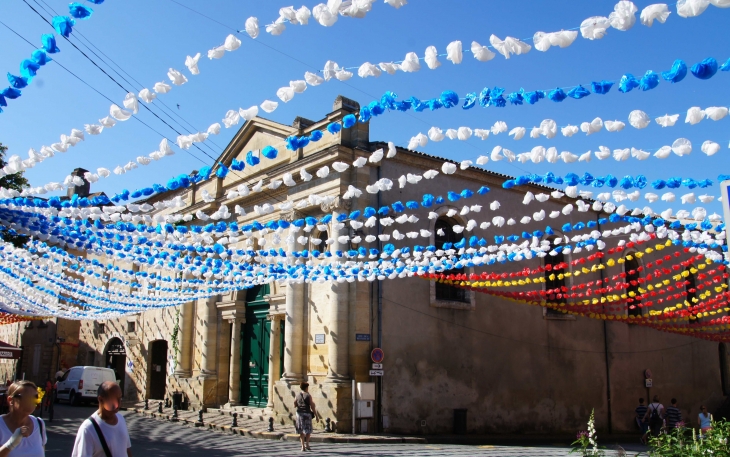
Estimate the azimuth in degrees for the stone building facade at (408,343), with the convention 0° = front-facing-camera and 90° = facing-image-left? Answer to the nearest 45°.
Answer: approximately 45°

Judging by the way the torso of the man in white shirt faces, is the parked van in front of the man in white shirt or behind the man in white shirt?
behind
